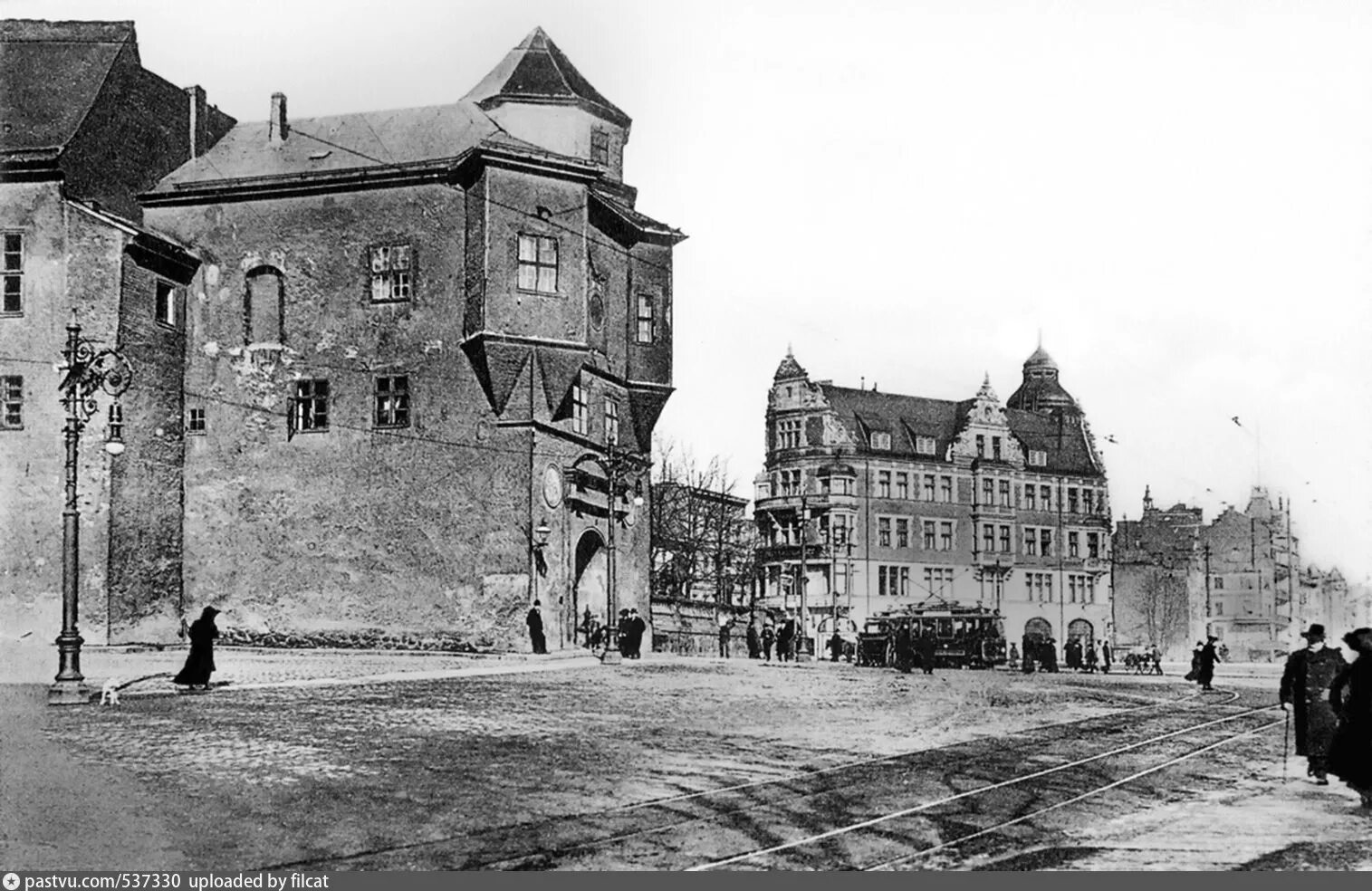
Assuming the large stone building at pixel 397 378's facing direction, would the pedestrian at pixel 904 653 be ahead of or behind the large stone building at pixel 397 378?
ahead

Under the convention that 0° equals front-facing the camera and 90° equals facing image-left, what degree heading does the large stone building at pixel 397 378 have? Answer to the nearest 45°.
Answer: approximately 315°

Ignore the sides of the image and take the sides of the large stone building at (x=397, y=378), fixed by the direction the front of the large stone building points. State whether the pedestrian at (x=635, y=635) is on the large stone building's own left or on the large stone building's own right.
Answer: on the large stone building's own left

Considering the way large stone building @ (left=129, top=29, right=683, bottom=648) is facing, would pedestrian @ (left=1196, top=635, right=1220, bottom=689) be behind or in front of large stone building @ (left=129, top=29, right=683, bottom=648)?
in front
